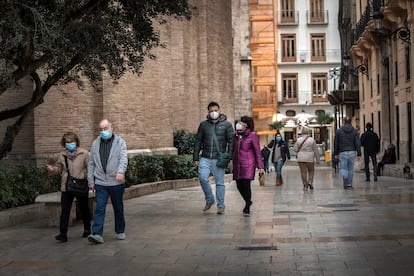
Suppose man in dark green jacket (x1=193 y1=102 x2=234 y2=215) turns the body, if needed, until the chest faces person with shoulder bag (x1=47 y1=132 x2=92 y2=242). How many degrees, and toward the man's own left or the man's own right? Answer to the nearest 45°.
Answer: approximately 45° to the man's own right

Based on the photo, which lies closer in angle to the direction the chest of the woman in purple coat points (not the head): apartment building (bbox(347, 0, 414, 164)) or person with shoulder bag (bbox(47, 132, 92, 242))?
the person with shoulder bag

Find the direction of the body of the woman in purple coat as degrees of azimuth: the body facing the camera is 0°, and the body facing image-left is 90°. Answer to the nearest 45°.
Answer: approximately 45°

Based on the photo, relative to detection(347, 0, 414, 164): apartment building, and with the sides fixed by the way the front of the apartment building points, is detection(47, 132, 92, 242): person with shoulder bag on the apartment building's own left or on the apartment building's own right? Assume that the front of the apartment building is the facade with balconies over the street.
on the apartment building's own left

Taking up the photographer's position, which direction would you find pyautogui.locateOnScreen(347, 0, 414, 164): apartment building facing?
facing to the left of the viewer
